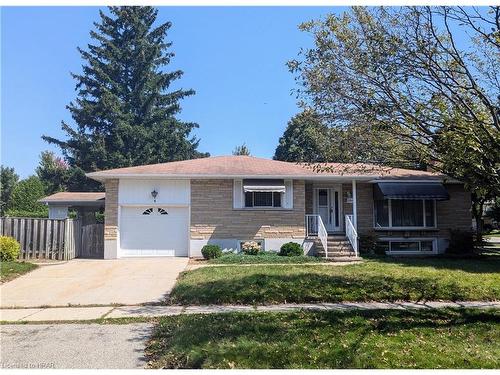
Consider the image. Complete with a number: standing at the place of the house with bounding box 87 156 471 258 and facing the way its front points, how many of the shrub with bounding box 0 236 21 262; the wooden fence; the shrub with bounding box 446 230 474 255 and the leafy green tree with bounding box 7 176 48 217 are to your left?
1

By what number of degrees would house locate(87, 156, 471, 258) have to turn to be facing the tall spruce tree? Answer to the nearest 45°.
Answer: approximately 135° to its right

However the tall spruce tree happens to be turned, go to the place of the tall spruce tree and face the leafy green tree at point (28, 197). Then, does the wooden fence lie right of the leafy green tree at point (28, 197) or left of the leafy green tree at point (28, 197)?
left

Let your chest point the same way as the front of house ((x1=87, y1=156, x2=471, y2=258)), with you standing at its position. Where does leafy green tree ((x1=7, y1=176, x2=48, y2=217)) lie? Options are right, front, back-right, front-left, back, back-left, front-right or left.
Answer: back-right

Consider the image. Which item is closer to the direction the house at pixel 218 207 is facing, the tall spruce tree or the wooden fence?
the wooden fence

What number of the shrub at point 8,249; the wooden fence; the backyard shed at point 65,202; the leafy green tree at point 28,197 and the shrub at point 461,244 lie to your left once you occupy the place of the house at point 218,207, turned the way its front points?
1

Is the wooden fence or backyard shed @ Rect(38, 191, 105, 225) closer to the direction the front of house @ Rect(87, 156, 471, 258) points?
the wooden fence

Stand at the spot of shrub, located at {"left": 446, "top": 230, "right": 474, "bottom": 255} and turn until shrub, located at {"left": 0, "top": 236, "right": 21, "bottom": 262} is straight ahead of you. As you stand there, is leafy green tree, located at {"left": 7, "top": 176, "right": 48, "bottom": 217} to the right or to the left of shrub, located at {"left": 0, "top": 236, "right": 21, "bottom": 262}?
right

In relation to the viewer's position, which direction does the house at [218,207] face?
facing the viewer

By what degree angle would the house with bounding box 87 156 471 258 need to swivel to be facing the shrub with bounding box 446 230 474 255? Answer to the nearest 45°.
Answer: approximately 90° to its left

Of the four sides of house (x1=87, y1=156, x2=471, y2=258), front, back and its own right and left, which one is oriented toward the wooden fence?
right
